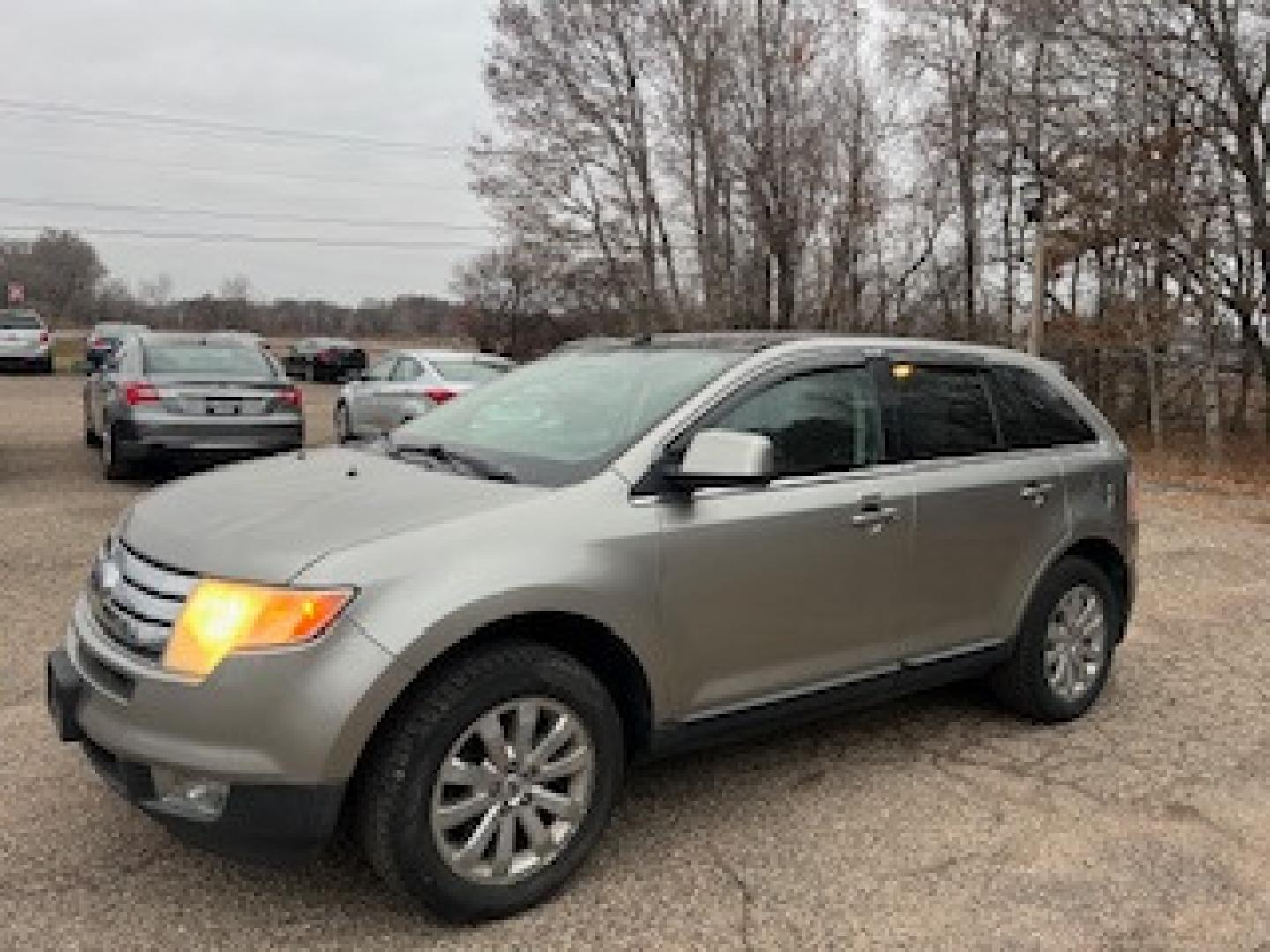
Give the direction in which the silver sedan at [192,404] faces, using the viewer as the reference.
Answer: facing away from the viewer

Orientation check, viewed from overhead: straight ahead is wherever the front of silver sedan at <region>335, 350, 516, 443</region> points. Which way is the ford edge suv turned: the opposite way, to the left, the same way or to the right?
to the left

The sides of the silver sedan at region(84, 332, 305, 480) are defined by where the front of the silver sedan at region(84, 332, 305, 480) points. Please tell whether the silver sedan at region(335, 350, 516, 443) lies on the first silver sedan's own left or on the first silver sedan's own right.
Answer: on the first silver sedan's own right

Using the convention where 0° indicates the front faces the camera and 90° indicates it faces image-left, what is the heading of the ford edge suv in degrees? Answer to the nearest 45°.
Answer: approximately 45°

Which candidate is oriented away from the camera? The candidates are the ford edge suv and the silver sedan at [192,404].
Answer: the silver sedan

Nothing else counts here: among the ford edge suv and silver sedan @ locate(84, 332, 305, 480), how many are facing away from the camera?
1

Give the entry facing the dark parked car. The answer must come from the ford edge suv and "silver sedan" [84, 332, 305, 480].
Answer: the silver sedan

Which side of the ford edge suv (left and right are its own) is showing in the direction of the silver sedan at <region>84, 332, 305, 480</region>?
right

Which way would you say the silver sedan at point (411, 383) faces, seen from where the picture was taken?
facing away from the viewer and to the left of the viewer

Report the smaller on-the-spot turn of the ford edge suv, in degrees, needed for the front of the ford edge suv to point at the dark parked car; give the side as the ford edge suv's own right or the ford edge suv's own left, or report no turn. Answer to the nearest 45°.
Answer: approximately 135° to the ford edge suv's own right

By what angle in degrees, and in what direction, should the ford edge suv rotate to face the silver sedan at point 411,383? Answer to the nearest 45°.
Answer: approximately 135° to its right

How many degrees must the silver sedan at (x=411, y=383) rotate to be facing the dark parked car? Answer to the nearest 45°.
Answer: approximately 45° to its right

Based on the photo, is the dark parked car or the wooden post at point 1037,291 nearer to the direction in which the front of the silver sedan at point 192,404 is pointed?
the dark parked car

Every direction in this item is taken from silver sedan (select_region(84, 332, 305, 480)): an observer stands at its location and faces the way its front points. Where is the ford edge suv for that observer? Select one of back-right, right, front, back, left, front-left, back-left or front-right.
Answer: back
